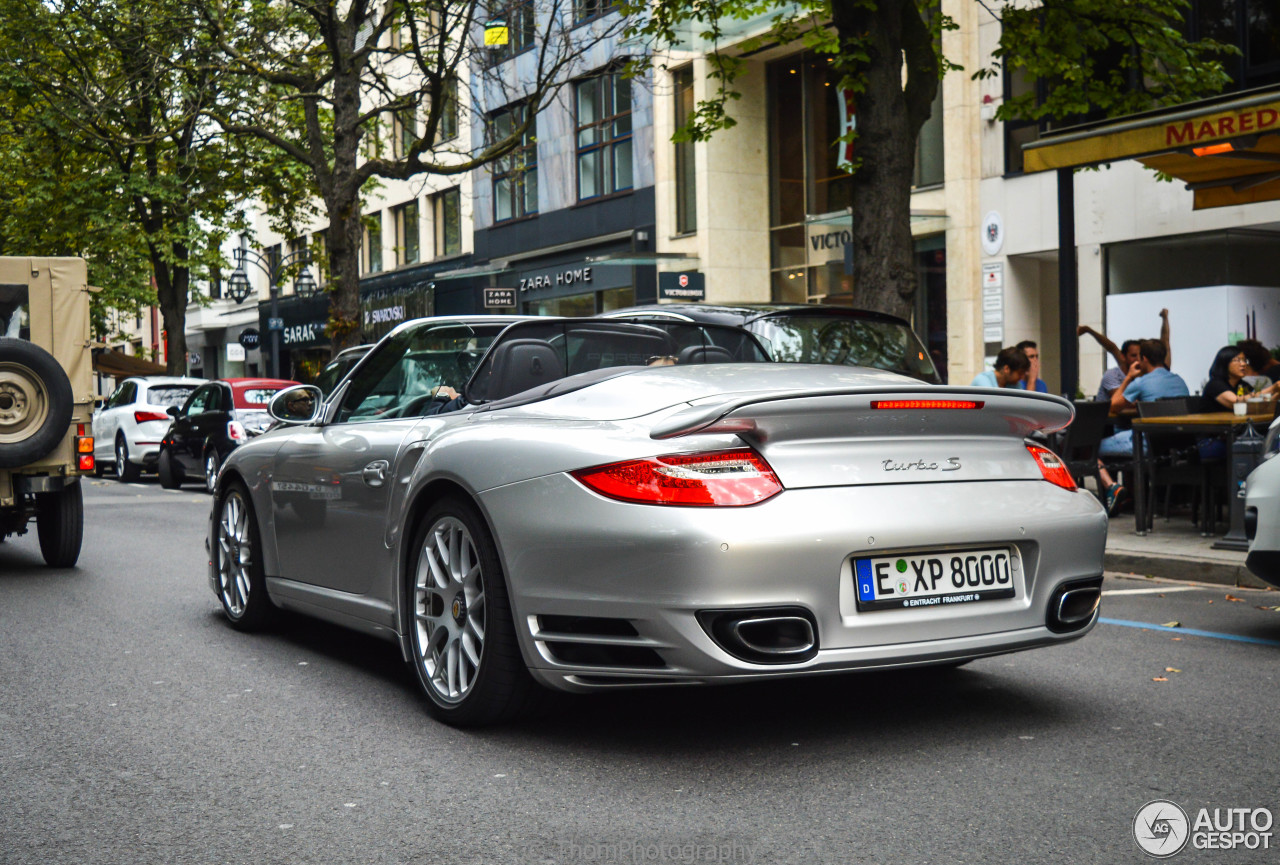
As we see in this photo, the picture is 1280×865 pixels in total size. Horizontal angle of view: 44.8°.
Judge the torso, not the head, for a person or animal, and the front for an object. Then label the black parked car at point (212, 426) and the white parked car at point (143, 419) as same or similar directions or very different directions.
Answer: same or similar directions

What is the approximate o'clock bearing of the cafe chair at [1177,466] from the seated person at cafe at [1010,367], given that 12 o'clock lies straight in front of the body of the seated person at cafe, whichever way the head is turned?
The cafe chair is roughly at 1 o'clock from the seated person at cafe.

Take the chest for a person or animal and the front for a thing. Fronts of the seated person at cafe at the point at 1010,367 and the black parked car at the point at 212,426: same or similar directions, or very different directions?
very different directions

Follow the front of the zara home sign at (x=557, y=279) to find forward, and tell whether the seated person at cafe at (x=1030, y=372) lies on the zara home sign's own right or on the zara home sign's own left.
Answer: on the zara home sign's own left

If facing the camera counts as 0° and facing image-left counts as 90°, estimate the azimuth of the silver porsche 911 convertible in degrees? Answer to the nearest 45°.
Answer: approximately 135°

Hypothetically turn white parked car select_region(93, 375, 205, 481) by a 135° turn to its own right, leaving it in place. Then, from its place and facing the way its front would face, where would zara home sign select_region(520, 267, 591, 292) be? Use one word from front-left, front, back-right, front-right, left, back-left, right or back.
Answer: front-left

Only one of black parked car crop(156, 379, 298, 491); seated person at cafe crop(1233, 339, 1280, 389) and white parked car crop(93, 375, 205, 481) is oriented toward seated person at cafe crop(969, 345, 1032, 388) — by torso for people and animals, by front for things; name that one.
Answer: seated person at cafe crop(1233, 339, 1280, 389)

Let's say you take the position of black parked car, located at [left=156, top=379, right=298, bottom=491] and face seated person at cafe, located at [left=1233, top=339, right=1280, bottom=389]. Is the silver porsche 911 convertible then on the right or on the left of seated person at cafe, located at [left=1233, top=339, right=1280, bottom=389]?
right

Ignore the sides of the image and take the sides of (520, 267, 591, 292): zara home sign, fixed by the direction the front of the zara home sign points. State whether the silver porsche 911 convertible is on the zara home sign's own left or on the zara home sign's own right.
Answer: on the zara home sign's own left

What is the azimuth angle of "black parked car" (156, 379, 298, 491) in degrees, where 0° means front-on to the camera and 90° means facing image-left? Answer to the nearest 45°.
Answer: approximately 135°

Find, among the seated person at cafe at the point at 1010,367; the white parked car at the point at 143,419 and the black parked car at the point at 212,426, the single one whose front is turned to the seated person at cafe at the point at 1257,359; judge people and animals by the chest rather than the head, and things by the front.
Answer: the seated person at cafe at the point at 1010,367

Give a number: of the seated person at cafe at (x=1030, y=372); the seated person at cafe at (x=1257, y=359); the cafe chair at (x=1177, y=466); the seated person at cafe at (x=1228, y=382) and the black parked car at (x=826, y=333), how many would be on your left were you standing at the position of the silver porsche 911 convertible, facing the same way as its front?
0

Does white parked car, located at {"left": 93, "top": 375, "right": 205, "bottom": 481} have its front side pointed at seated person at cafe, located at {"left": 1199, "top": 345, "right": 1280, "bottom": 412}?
no

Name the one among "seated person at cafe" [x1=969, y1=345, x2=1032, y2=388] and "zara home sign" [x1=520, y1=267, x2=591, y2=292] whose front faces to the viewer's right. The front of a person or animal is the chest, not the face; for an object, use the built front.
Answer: the seated person at cafe
